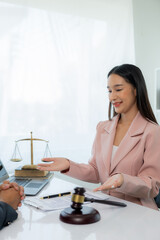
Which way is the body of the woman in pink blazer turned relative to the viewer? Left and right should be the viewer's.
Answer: facing the viewer and to the left of the viewer

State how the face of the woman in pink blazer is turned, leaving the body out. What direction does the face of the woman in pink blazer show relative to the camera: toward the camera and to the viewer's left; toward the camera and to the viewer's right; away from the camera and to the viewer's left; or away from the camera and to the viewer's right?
toward the camera and to the viewer's left

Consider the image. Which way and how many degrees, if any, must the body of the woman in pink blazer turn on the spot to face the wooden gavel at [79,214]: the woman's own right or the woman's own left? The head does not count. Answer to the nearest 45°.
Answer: approximately 45° to the woman's own left

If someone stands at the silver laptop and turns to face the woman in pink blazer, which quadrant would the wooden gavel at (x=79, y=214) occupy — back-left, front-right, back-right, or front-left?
front-right

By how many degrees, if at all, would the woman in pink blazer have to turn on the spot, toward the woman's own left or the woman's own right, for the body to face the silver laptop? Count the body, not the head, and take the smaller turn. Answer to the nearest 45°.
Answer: approximately 45° to the woman's own right
